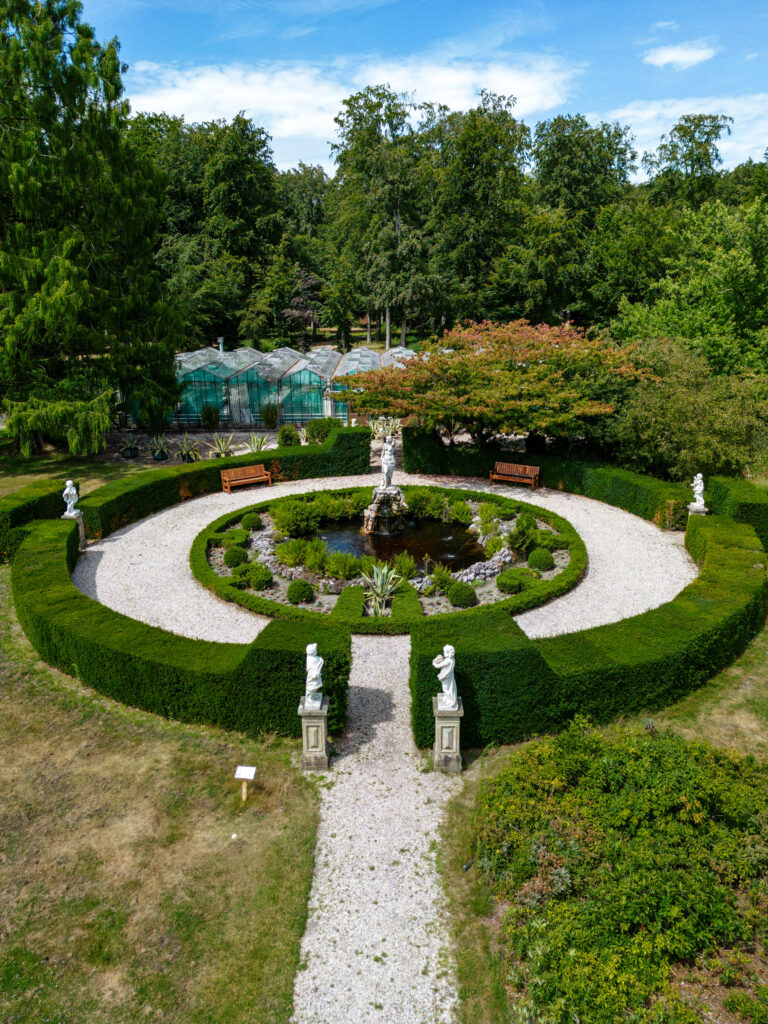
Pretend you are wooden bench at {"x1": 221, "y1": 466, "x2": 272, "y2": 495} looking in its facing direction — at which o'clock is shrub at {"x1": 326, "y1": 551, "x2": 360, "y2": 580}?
The shrub is roughly at 1 o'clock from the wooden bench.

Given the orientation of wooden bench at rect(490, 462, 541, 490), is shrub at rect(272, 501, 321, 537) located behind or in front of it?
in front

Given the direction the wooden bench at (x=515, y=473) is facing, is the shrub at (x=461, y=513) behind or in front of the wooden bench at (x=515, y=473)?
in front

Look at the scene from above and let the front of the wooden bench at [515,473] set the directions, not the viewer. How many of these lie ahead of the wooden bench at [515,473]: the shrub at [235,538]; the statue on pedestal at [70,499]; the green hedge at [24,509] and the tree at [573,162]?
3

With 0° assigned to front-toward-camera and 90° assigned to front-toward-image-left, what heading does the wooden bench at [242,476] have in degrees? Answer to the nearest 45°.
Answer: approximately 315°

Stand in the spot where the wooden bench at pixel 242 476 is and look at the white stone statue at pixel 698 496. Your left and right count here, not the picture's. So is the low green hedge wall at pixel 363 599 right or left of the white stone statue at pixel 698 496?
right

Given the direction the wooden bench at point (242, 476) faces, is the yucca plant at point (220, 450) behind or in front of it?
behind

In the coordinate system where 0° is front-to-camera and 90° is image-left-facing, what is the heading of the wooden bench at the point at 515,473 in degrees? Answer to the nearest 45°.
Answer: approximately 45°

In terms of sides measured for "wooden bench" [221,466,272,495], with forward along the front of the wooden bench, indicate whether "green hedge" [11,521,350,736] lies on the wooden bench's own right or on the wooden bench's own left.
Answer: on the wooden bench's own right

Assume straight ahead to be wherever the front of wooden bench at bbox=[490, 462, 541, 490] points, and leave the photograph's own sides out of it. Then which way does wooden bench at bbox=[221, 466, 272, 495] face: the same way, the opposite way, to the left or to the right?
to the left

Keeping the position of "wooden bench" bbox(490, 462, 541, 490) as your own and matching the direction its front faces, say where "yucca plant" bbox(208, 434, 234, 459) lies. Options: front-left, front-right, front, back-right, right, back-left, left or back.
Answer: front-right

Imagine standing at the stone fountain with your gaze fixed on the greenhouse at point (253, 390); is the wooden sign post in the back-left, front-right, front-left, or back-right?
back-left

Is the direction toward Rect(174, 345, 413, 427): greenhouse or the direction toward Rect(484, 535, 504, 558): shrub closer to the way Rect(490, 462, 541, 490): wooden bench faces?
the shrub

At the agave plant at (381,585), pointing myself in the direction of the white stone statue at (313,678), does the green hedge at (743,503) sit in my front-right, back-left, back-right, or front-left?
back-left
